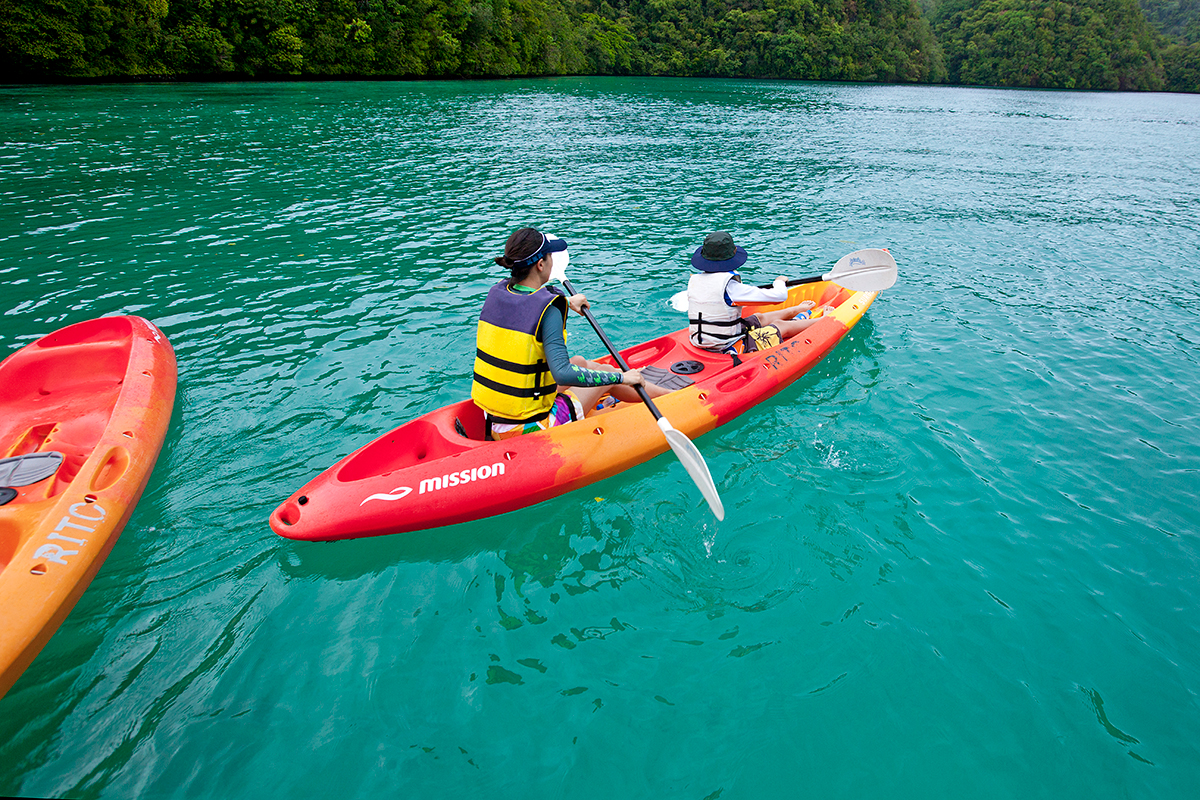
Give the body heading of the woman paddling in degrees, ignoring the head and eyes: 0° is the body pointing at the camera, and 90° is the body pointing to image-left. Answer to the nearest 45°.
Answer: approximately 225°

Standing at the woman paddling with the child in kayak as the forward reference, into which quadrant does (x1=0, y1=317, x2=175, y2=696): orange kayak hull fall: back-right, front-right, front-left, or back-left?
back-left

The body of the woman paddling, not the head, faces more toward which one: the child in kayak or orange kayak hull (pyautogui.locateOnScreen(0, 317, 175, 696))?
the child in kayak

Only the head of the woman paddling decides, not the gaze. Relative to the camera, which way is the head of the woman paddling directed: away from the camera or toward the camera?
away from the camera

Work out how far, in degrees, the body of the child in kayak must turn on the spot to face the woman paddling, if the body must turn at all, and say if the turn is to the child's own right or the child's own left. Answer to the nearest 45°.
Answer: approximately 180°

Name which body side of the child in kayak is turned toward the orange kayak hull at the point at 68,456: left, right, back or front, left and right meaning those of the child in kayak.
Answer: back
